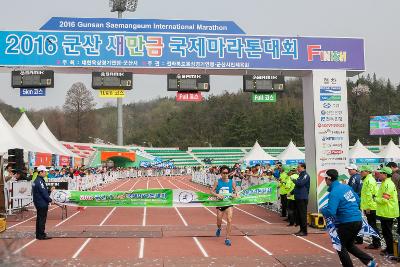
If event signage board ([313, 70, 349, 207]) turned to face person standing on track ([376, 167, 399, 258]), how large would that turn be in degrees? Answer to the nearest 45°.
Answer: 0° — it already faces them

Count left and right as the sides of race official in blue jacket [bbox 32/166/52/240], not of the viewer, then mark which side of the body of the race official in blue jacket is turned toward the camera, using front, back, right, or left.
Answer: right

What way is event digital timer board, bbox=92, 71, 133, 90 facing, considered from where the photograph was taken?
facing the viewer

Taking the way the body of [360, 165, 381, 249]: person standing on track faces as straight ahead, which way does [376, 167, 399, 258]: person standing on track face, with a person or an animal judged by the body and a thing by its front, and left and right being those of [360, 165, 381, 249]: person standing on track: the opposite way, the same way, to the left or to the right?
the same way

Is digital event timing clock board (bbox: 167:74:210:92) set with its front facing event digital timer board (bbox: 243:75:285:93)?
no

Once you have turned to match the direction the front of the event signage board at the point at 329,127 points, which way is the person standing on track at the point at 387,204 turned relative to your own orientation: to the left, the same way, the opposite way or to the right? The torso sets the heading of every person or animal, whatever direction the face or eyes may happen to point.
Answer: to the right

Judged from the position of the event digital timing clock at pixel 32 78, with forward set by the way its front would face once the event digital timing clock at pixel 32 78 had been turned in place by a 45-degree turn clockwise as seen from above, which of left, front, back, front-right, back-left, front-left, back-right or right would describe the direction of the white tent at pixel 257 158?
back

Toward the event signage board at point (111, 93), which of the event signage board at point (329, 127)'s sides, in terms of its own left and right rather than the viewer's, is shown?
right

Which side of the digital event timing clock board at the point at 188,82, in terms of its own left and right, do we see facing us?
front

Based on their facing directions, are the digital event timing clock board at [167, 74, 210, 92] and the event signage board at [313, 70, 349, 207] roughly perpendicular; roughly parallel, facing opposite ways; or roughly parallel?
roughly parallel

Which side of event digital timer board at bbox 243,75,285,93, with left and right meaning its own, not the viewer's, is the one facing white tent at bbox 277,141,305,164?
back

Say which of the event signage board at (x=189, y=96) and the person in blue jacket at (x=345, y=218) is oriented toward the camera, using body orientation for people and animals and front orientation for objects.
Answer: the event signage board

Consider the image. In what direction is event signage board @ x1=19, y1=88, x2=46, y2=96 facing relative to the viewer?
toward the camera

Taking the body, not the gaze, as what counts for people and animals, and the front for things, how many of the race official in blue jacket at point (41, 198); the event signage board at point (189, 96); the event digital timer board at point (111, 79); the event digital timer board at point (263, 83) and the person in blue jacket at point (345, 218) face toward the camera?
3

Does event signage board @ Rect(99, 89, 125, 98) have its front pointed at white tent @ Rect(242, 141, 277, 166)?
no

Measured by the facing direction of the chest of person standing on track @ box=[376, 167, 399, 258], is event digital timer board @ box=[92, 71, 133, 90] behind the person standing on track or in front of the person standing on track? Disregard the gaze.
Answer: in front

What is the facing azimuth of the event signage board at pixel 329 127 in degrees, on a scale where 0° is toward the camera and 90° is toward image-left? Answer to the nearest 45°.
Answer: approximately 0°
